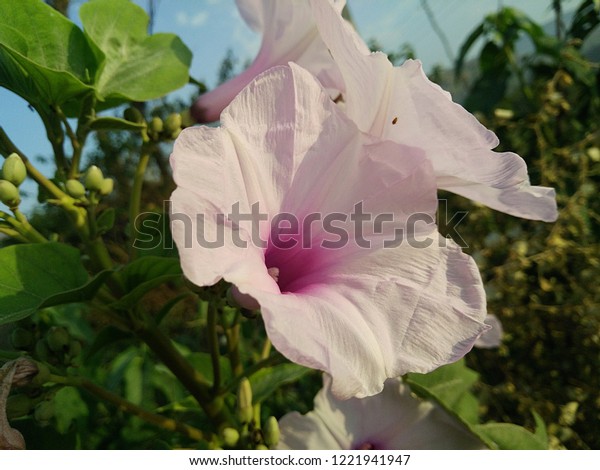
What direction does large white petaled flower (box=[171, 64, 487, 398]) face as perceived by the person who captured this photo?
facing the viewer and to the right of the viewer

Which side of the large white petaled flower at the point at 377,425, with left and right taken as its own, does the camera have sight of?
front

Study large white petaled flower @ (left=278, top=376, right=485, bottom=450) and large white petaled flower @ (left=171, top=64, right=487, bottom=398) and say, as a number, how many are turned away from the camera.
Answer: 0
